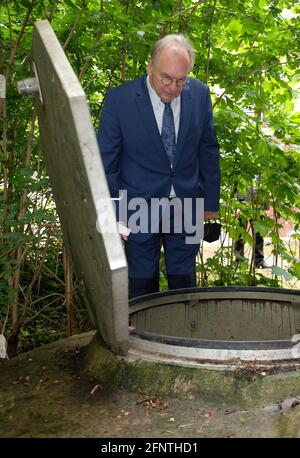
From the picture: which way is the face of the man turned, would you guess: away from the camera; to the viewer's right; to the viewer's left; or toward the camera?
toward the camera

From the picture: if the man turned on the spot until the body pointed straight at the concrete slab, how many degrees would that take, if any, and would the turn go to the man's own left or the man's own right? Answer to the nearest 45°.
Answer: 0° — they already face it

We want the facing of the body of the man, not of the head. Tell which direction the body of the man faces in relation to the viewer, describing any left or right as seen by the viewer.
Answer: facing the viewer
